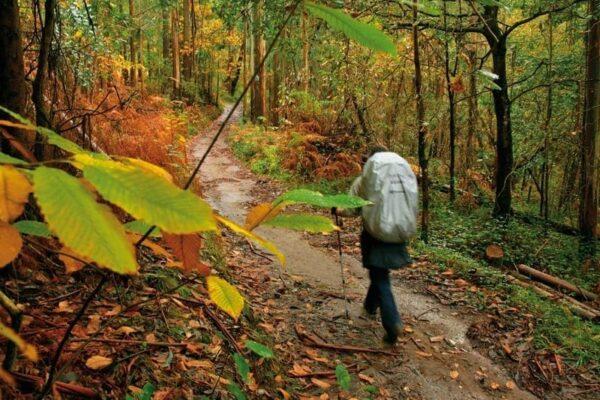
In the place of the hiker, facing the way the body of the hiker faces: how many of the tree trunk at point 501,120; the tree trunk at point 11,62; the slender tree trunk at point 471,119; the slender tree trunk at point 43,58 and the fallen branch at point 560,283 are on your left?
2

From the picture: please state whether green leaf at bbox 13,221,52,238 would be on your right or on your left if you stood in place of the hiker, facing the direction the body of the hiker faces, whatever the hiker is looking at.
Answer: on your left

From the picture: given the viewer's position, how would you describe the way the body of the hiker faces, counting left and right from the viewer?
facing away from the viewer and to the left of the viewer

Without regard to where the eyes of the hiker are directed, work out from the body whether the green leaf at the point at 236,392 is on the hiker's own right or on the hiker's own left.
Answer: on the hiker's own left

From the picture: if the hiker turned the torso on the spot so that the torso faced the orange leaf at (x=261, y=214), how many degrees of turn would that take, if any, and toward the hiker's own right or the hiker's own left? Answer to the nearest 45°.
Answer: approximately 135° to the hiker's own left

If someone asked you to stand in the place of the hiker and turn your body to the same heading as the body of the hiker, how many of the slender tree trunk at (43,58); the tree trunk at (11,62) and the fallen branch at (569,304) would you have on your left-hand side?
2

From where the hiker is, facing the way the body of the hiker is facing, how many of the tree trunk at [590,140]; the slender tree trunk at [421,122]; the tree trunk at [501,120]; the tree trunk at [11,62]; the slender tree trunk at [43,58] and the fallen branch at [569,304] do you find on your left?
2

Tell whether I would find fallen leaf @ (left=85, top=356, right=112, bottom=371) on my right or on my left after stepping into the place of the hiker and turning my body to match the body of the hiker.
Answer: on my left

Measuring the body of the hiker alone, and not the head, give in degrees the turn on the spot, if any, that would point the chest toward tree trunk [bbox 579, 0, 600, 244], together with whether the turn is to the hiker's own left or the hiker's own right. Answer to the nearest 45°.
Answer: approximately 90° to the hiker's own right

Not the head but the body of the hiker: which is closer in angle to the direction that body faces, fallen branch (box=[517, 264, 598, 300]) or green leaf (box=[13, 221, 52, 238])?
the fallen branch

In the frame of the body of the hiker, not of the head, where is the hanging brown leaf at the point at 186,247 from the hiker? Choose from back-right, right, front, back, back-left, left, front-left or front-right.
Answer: back-left

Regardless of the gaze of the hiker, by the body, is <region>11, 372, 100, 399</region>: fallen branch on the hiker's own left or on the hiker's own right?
on the hiker's own left

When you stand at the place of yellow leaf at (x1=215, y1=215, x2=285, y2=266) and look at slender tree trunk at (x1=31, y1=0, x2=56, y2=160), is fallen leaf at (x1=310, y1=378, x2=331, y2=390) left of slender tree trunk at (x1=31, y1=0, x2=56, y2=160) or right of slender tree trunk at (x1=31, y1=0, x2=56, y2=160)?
right
